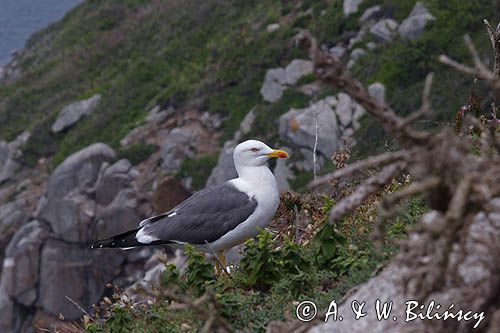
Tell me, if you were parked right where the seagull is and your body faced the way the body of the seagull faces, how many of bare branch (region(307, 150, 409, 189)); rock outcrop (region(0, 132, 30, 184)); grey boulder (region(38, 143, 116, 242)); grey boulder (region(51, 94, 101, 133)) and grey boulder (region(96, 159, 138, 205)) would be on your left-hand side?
4

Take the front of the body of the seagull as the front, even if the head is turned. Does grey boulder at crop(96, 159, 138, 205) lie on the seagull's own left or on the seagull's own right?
on the seagull's own left

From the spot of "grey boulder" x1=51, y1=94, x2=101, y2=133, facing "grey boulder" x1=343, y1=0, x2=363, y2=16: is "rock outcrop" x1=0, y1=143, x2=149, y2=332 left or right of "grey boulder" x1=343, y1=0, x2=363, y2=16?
right

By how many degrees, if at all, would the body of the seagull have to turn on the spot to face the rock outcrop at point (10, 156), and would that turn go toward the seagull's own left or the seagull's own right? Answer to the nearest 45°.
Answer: approximately 90° to the seagull's own left

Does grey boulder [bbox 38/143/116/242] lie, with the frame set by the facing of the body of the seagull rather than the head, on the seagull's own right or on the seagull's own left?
on the seagull's own left

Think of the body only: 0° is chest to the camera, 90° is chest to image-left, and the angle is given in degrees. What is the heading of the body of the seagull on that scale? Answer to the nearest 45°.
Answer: approximately 270°

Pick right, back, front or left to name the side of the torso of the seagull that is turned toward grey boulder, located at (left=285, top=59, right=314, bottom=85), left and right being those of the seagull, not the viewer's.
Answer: left

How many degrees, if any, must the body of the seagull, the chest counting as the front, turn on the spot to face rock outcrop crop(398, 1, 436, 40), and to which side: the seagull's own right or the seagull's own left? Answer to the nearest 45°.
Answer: approximately 45° to the seagull's own left
